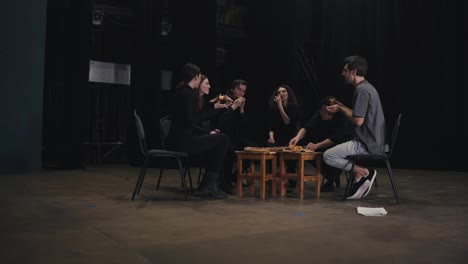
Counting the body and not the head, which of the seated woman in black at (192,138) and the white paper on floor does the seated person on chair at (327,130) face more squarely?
the seated woman in black

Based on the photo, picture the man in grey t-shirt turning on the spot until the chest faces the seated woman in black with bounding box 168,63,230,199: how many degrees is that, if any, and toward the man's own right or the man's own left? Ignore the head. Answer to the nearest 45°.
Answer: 0° — they already face them

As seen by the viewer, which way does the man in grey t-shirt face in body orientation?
to the viewer's left

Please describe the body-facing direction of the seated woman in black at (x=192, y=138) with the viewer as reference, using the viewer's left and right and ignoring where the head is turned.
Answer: facing to the right of the viewer

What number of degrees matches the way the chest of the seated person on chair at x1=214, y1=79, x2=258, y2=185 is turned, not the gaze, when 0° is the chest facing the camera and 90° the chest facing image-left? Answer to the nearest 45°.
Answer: approximately 315°

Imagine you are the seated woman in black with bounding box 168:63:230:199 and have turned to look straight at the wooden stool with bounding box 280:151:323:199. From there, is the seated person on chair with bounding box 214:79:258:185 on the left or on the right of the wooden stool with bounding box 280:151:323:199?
left

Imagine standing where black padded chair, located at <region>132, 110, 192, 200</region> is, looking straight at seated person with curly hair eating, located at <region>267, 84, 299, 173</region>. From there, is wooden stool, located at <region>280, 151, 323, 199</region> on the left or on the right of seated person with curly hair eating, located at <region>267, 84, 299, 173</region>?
right

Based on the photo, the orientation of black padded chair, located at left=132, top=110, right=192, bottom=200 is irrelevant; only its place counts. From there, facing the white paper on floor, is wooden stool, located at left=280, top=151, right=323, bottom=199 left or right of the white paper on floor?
left

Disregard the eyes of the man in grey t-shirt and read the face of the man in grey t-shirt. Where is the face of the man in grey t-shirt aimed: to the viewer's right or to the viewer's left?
to the viewer's left

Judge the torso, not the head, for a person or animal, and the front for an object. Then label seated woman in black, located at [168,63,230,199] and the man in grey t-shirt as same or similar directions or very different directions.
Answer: very different directions

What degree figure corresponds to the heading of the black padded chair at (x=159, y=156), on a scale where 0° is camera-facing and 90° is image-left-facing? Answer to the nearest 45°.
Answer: approximately 270°
